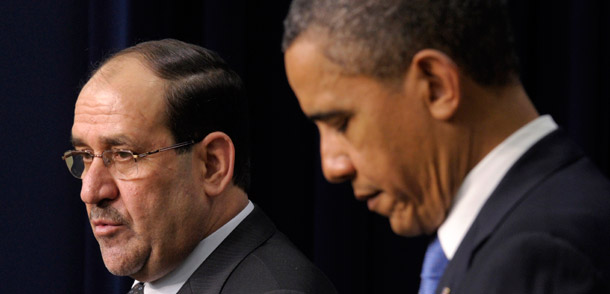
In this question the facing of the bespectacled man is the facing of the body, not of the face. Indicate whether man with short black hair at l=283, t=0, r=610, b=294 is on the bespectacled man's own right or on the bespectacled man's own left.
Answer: on the bespectacled man's own left

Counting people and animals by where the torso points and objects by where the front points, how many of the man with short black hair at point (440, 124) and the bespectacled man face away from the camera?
0

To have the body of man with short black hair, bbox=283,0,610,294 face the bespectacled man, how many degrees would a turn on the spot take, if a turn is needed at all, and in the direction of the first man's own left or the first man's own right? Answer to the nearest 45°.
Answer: approximately 45° to the first man's own right

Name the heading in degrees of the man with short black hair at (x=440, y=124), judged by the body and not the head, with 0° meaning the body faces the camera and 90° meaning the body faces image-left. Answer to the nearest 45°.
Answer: approximately 90°

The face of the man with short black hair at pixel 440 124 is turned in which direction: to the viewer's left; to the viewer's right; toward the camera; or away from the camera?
to the viewer's left
